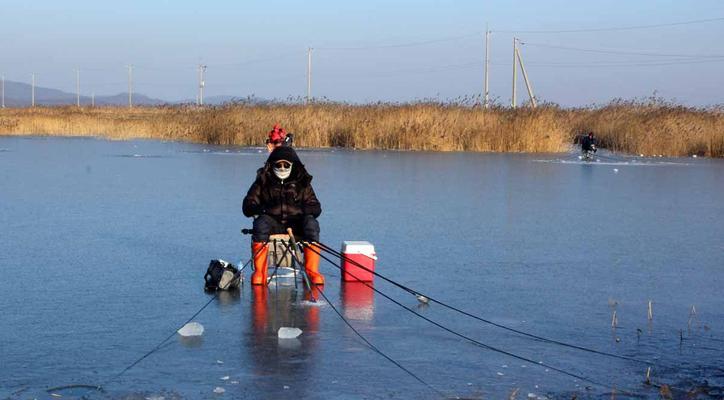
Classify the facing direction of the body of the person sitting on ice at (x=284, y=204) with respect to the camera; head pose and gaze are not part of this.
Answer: toward the camera

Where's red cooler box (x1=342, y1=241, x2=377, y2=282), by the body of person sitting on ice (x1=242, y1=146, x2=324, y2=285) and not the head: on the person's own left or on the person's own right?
on the person's own left

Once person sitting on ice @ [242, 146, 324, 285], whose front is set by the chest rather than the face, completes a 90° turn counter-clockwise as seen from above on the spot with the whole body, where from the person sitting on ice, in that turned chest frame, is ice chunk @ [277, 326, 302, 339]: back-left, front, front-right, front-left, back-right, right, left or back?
right

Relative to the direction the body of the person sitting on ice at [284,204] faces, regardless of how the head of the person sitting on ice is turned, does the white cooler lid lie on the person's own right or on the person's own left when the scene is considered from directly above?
on the person's own left

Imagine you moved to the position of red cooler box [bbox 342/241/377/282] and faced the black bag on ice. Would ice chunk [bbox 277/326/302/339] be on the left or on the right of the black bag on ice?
left
